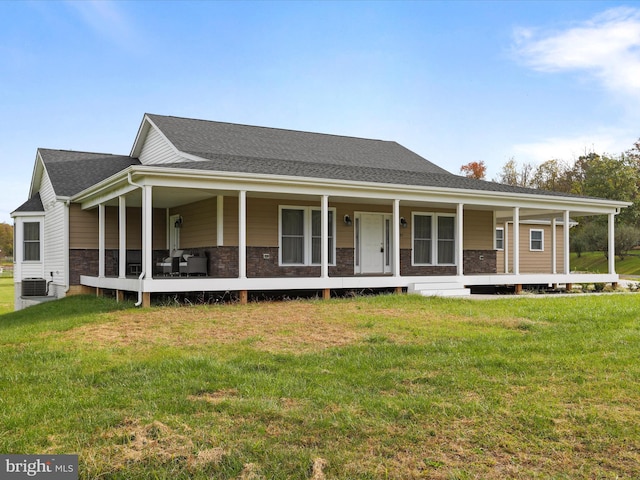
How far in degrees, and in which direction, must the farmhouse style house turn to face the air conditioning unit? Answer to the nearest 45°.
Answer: approximately 135° to its right

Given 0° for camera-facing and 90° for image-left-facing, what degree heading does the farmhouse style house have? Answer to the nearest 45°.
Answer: approximately 315°
